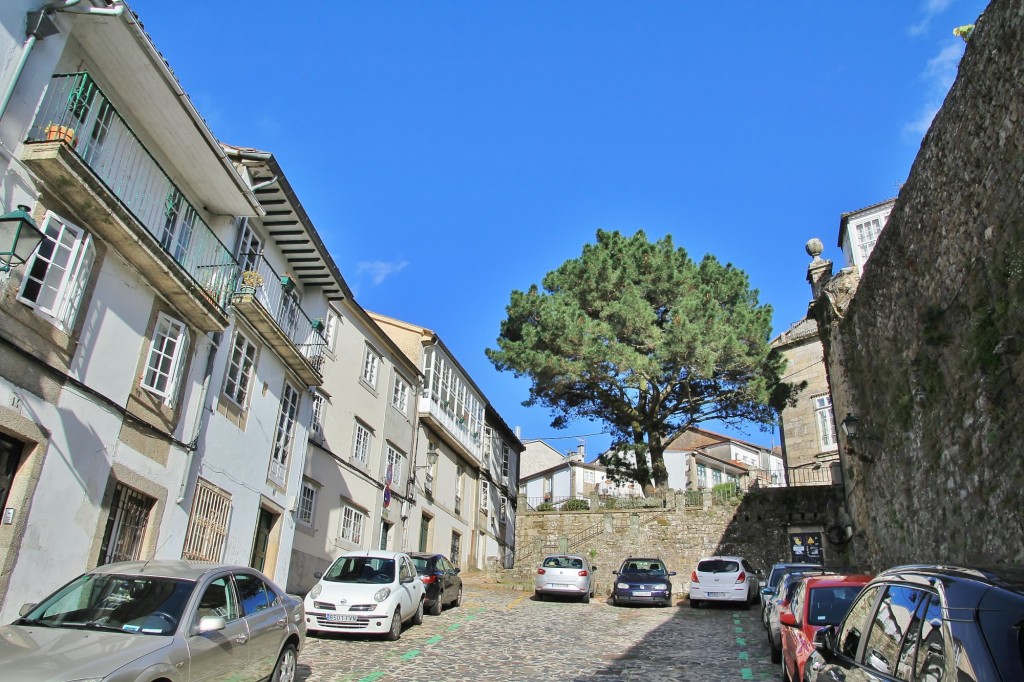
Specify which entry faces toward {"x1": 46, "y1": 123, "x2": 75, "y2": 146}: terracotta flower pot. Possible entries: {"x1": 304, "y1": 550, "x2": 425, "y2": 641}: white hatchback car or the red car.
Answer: the white hatchback car

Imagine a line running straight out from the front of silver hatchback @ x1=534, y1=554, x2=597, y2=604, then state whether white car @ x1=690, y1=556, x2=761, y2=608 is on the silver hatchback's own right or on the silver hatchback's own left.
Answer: on the silver hatchback's own right

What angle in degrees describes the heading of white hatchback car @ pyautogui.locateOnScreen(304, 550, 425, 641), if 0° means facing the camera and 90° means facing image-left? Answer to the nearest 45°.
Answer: approximately 45°

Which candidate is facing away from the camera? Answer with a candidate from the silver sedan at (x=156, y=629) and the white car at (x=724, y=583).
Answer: the white car

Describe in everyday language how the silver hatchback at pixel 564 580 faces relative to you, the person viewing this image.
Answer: facing away from the viewer

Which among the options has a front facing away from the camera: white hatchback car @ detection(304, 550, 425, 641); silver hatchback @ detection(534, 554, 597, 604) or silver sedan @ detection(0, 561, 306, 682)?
silver hatchback @ detection(534, 554, 597, 604)

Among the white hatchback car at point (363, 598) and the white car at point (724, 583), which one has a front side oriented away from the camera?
the white car

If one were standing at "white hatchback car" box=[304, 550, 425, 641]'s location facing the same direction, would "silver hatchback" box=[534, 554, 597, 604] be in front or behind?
behind

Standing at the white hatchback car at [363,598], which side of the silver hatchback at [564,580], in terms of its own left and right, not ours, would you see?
back

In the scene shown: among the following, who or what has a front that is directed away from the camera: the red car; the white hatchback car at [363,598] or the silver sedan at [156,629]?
the red car

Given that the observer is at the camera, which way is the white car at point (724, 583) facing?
facing away from the viewer

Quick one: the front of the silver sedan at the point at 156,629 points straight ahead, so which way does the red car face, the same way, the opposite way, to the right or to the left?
the opposite way
